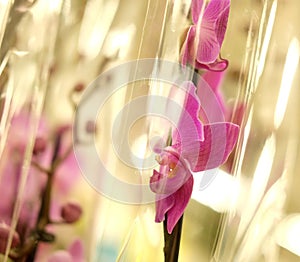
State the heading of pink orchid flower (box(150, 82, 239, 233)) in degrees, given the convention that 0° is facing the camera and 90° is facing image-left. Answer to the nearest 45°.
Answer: approximately 45°
